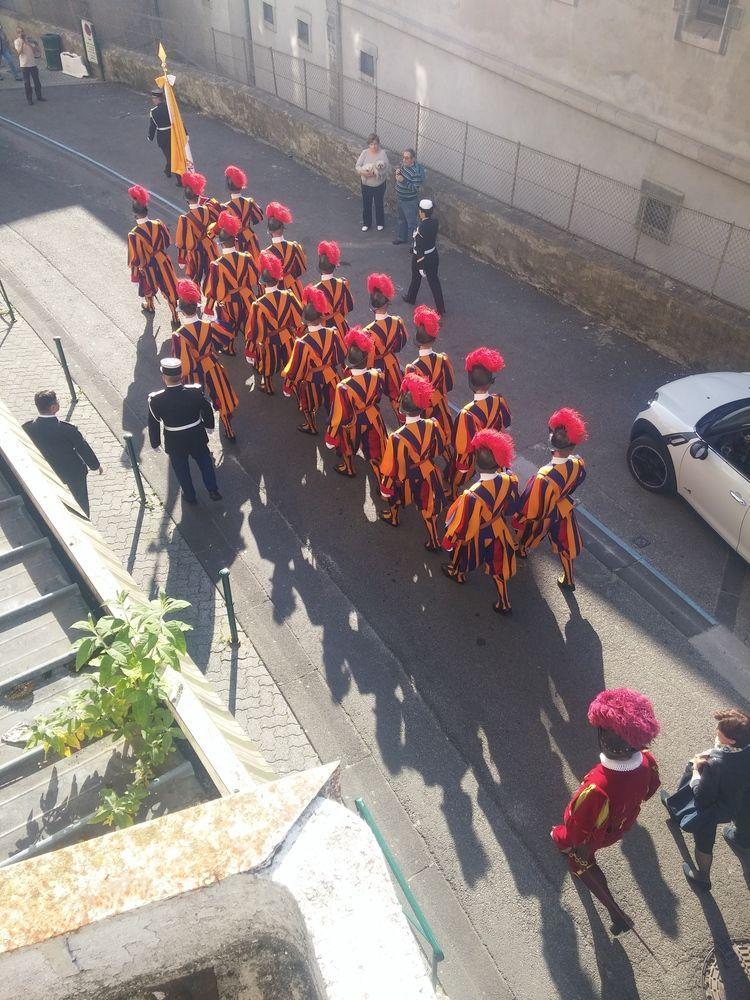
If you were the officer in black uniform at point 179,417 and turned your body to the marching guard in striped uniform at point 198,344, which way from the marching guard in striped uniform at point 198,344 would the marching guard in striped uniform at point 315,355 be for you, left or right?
right

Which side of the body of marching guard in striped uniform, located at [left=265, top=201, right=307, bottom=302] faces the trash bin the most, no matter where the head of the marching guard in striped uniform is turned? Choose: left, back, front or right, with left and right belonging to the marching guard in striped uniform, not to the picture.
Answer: front

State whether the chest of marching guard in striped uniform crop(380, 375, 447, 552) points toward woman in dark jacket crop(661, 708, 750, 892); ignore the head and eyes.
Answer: no

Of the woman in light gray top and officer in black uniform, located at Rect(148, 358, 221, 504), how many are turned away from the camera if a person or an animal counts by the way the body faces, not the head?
1

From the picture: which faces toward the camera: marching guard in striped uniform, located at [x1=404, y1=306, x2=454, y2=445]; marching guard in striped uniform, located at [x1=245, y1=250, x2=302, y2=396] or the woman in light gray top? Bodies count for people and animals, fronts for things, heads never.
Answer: the woman in light gray top

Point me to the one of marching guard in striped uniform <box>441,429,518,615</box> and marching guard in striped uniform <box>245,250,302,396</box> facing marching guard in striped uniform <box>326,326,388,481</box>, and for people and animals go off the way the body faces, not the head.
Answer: marching guard in striped uniform <box>441,429,518,615</box>

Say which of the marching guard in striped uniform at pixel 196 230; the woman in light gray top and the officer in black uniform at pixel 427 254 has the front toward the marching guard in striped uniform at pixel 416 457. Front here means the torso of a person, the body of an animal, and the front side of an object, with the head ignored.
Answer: the woman in light gray top

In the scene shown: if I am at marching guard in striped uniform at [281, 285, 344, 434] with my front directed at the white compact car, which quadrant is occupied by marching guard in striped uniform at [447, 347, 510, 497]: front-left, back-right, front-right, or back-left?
front-right

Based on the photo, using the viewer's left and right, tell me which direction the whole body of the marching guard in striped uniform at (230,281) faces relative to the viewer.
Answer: facing away from the viewer and to the left of the viewer

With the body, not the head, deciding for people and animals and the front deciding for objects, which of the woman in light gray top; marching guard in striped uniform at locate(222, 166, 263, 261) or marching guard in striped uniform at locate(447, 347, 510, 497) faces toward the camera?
the woman in light gray top

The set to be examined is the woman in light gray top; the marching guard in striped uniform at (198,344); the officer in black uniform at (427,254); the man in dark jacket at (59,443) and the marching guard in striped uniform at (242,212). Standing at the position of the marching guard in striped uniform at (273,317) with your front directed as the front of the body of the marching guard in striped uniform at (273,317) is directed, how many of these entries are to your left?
2

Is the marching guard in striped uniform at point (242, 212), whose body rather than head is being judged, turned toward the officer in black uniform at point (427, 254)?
no

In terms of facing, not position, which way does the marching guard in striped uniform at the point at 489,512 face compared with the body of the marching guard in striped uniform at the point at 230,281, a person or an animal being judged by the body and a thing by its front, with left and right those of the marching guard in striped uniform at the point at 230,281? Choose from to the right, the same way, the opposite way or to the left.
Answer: the same way

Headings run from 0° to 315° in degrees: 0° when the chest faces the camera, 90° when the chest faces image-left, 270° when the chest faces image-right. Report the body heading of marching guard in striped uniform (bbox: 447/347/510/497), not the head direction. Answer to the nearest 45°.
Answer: approximately 135°

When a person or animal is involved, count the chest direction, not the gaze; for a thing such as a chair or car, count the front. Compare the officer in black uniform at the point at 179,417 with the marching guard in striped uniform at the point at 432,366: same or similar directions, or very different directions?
same or similar directions

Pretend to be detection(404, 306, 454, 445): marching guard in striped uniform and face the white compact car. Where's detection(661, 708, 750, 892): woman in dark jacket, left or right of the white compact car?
right

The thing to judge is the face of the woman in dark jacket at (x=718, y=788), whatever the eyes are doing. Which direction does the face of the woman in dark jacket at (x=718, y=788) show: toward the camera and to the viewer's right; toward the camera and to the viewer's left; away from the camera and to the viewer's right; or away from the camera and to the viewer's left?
away from the camera and to the viewer's left

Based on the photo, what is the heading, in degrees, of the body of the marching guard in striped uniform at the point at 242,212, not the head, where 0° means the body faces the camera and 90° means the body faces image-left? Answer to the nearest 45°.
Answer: approximately 135°
